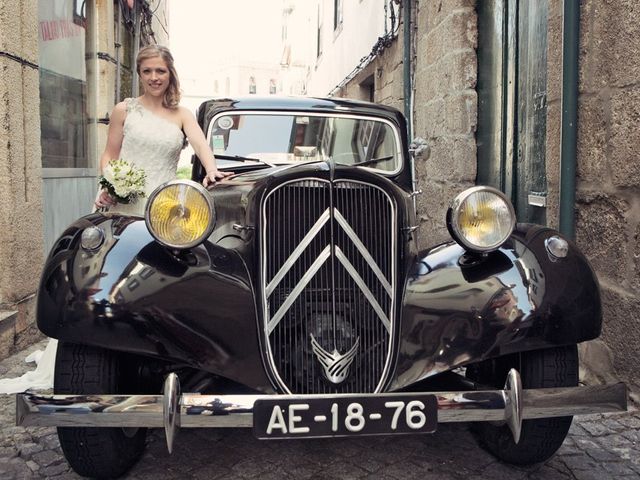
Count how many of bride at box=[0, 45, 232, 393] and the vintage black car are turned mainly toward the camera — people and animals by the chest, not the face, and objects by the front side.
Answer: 2

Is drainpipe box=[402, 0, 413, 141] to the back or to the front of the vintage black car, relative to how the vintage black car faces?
to the back

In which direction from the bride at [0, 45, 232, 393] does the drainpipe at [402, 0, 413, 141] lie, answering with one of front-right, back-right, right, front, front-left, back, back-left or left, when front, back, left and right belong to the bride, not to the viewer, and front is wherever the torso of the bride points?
back-left

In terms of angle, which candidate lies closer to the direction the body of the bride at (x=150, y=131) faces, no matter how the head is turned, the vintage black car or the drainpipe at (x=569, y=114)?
the vintage black car

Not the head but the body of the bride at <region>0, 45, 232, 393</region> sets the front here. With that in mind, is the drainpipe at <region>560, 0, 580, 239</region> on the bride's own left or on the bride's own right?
on the bride's own left

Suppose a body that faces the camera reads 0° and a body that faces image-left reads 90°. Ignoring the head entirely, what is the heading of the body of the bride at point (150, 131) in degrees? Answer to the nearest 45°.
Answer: approximately 0°

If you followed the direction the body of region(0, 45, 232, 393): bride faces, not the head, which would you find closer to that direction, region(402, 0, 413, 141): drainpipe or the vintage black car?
the vintage black car

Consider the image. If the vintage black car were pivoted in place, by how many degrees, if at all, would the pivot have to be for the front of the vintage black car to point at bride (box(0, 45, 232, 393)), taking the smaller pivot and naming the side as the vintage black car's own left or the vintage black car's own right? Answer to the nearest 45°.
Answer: approximately 45° to the vintage black car's own right

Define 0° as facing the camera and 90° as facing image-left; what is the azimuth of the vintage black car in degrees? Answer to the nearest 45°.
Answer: approximately 0°
